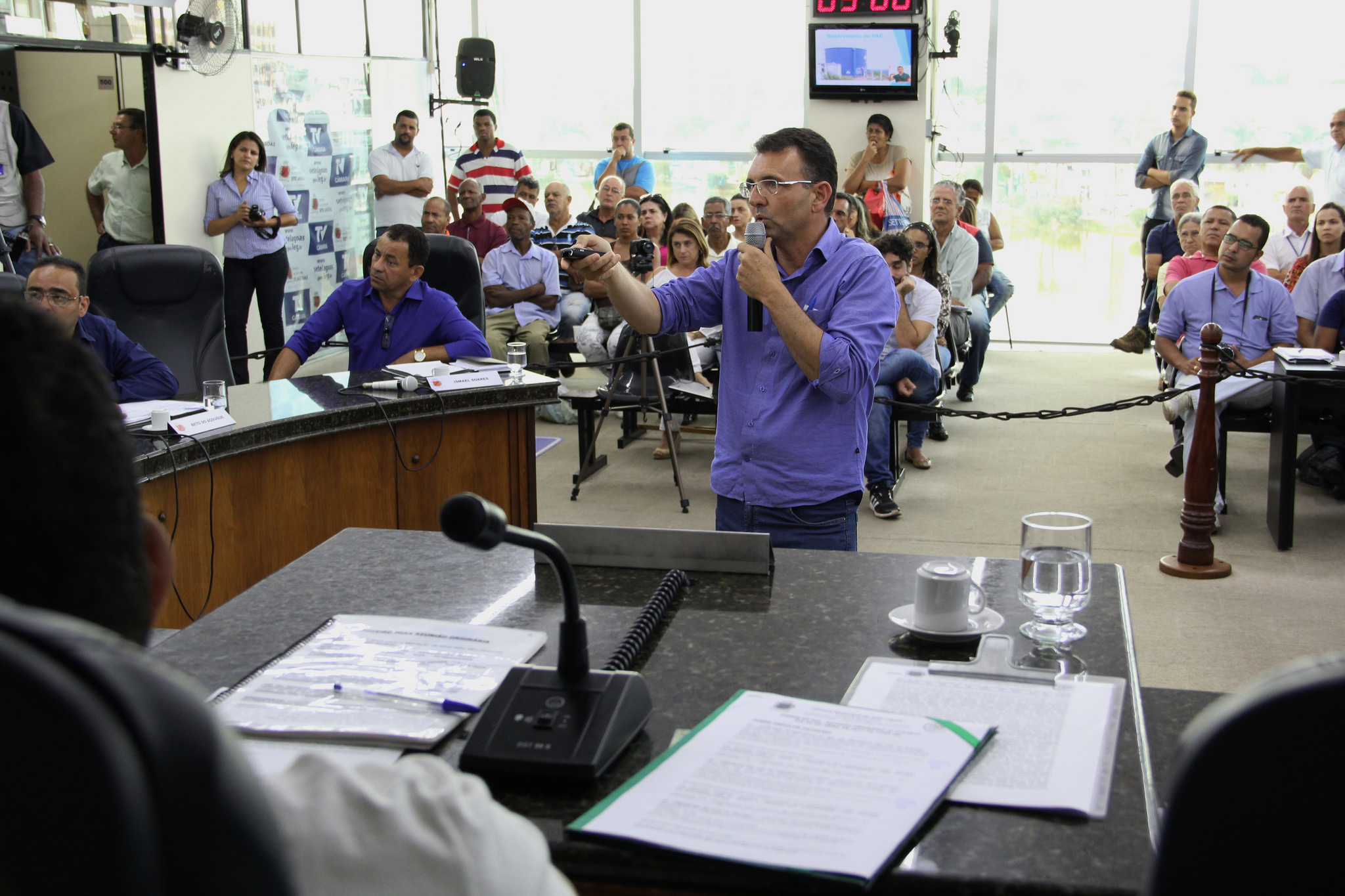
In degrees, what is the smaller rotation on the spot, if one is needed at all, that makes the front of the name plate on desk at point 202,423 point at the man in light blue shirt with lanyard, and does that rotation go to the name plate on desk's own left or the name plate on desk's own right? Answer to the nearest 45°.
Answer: approximately 45° to the name plate on desk's own left

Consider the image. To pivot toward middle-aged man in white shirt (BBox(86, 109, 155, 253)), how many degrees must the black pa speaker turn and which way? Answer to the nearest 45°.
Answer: approximately 45° to its right

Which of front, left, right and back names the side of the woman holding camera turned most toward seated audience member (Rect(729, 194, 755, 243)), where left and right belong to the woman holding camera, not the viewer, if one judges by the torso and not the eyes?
left

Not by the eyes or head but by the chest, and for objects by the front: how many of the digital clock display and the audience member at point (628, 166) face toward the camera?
2

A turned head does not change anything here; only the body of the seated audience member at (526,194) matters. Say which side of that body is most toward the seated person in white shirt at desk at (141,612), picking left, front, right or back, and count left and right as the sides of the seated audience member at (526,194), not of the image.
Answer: front

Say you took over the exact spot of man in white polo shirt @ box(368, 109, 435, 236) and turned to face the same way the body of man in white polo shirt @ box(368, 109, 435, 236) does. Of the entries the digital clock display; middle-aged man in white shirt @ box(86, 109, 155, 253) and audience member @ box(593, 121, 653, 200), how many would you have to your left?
2

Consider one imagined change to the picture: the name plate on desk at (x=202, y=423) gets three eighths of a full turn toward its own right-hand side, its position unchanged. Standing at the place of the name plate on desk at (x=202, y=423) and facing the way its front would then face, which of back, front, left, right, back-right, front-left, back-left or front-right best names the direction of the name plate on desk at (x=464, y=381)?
back-right

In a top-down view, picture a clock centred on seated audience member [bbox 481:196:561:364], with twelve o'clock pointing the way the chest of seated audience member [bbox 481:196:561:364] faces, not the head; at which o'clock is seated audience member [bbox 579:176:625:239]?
seated audience member [bbox 579:176:625:239] is roughly at 7 o'clock from seated audience member [bbox 481:196:561:364].
